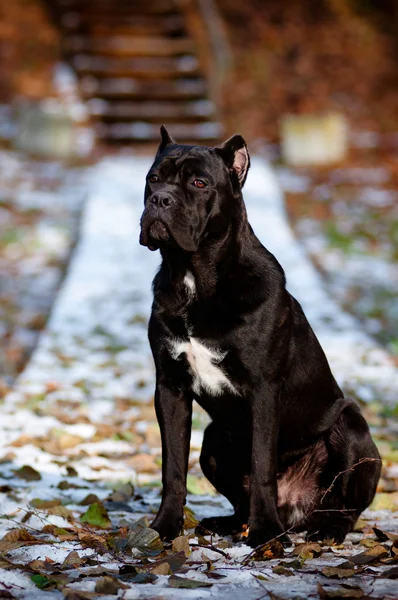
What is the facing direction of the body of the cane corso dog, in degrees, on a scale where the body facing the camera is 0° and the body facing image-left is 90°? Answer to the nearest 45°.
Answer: approximately 45°

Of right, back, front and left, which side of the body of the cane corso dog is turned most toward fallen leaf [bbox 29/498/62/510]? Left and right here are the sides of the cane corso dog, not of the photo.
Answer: right

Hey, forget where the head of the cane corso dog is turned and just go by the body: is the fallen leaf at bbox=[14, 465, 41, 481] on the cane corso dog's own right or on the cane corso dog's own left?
on the cane corso dog's own right

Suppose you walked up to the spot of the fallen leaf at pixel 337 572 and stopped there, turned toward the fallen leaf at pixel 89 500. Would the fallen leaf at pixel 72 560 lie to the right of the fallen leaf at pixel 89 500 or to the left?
left

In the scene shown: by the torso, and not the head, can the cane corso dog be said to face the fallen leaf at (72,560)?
yes

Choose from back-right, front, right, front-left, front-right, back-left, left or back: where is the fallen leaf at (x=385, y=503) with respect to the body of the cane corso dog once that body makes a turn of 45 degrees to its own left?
back-left

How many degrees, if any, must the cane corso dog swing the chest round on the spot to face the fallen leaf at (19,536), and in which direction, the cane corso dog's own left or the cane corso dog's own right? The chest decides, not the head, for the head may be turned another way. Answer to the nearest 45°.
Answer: approximately 45° to the cane corso dog's own right

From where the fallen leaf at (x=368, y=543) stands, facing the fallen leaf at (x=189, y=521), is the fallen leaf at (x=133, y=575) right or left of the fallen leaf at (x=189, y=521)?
left

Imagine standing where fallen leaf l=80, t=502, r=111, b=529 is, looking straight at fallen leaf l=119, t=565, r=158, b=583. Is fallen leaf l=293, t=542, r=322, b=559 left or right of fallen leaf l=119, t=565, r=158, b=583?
left

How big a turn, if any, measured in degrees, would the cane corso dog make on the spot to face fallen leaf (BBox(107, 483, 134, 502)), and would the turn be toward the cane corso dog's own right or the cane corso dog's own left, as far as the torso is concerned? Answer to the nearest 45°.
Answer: approximately 90° to the cane corso dog's own right
